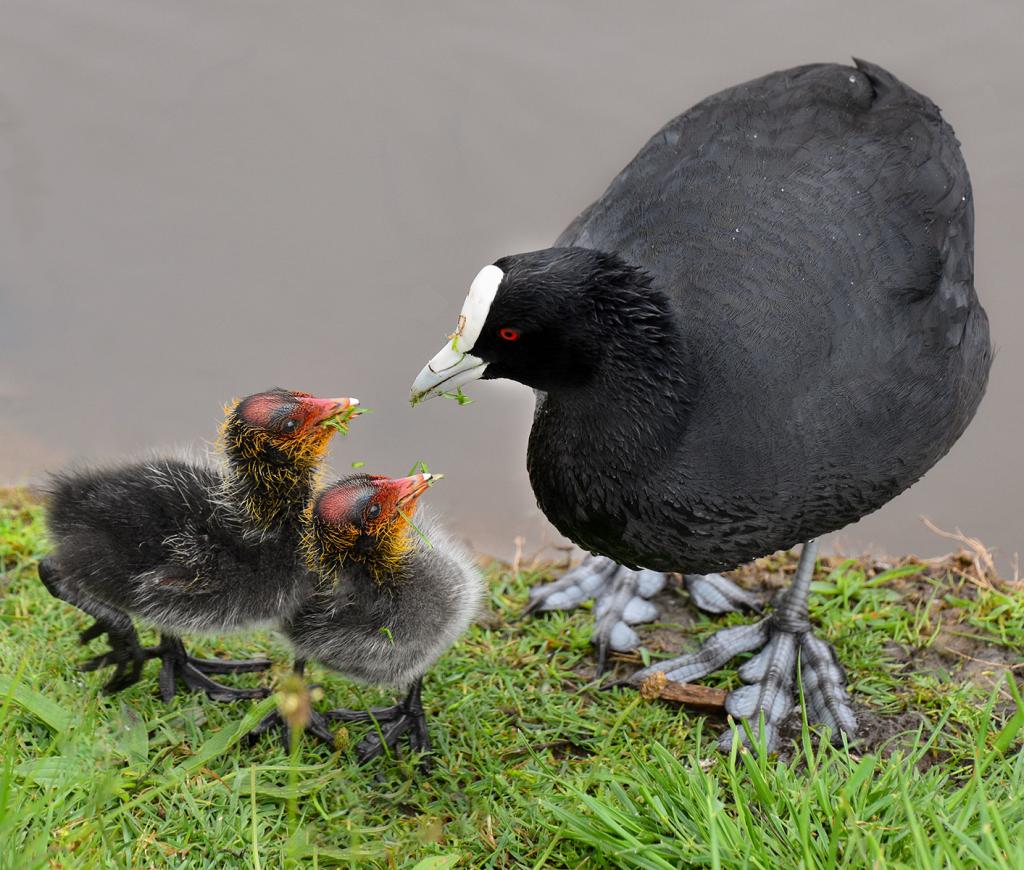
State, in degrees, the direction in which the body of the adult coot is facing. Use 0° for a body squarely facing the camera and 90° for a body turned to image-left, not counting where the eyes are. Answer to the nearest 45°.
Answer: approximately 45°

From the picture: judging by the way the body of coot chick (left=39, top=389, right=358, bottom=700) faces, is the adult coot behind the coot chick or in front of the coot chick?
in front

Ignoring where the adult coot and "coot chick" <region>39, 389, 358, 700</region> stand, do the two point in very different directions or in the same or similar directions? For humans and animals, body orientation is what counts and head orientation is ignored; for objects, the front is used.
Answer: very different directions

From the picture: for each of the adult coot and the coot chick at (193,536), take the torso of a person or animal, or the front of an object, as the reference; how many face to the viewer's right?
1

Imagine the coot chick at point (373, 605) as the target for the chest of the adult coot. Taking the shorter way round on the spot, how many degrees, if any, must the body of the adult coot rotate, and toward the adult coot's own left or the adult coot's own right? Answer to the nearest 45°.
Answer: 0° — it already faces it

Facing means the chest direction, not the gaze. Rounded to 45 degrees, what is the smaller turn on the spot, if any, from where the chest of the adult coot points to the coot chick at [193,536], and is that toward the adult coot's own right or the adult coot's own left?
approximately 45° to the adult coot's own right

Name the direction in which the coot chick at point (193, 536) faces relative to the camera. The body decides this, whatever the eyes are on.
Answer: to the viewer's right
